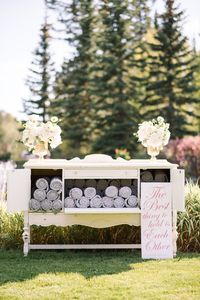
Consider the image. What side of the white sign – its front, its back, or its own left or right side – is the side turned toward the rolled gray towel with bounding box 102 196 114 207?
right

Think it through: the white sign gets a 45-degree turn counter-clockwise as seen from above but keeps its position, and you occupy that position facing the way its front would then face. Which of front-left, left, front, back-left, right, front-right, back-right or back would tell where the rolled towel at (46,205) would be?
back-right

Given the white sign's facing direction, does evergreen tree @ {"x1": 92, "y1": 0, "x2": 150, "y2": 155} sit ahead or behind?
behind

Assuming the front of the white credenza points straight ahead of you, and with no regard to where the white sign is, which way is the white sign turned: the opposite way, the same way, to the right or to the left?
the same way

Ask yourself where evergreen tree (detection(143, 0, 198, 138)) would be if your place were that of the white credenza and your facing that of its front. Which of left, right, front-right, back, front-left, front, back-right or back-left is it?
back

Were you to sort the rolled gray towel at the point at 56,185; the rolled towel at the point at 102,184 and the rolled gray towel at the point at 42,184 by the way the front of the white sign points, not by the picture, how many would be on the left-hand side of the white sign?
0

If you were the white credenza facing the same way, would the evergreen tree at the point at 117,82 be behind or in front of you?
behind

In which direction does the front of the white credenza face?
toward the camera

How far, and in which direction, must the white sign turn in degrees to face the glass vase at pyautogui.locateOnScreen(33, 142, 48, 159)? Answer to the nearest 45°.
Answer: approximately 90° to its right

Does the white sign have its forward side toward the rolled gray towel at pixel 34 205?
no

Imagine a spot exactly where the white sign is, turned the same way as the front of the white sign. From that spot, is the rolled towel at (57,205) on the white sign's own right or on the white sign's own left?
on the white sign's own right

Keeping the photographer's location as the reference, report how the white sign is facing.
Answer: facing the viewer
